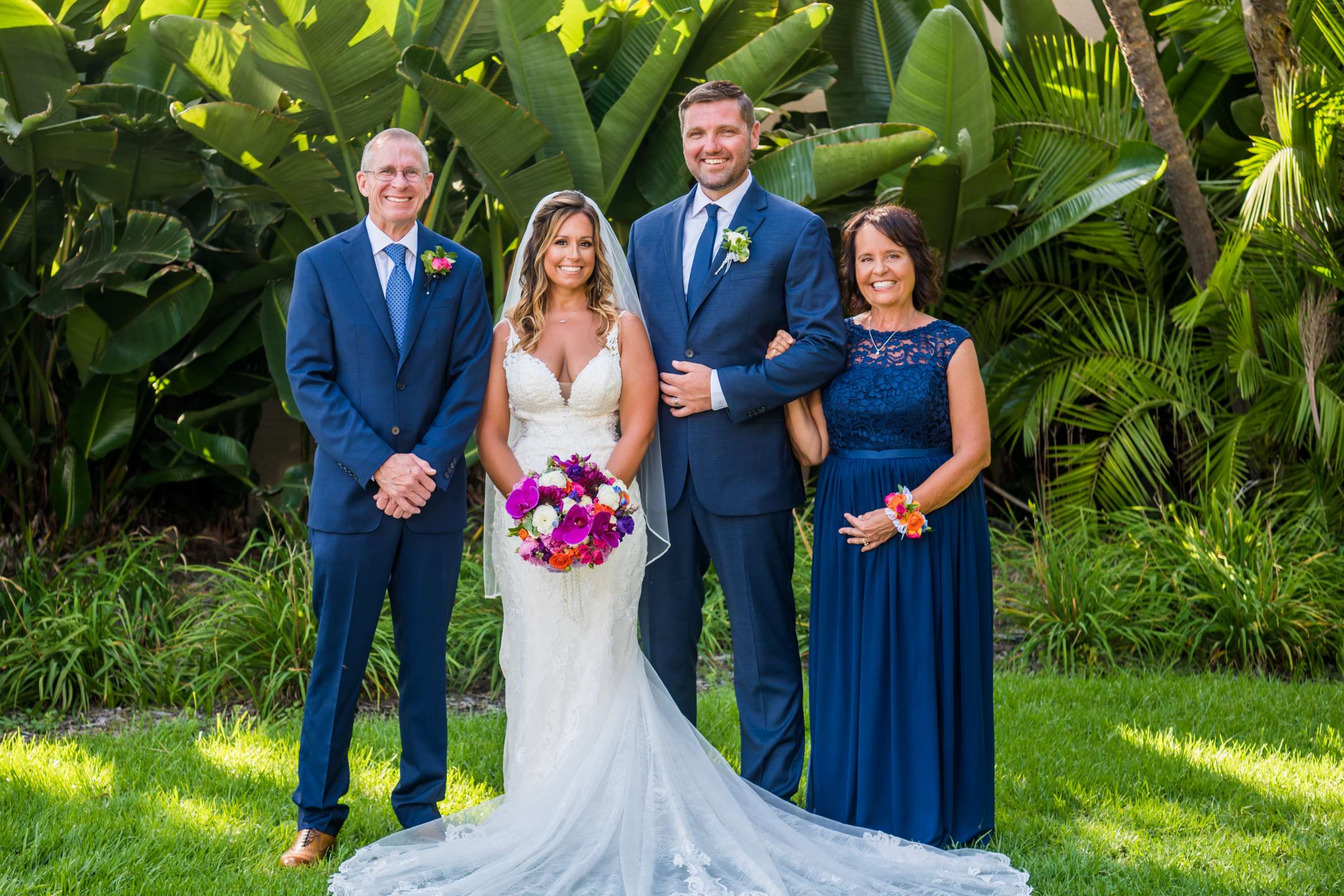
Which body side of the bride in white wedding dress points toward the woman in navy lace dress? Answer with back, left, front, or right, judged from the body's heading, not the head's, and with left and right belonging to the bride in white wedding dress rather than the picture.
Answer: left

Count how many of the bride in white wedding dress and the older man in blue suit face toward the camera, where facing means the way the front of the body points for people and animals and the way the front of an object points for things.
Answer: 2

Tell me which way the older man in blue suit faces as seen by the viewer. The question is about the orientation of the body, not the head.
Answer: toward the camera

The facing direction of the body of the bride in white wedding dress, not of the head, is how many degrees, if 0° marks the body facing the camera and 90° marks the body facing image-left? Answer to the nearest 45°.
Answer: approximately 0°

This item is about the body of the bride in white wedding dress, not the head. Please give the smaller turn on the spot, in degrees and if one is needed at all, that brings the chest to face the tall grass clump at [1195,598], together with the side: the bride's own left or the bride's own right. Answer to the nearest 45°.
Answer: approximately 135° to the bride's own left

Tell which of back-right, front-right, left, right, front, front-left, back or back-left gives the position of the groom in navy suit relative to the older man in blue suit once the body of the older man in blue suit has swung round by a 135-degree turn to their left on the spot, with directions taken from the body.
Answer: front-right

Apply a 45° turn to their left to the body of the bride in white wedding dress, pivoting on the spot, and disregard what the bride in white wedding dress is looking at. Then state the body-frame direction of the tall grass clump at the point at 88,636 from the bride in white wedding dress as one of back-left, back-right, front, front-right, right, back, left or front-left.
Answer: back

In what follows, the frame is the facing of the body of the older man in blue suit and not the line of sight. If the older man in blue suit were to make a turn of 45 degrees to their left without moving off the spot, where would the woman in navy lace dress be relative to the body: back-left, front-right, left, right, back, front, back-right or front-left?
front-left
